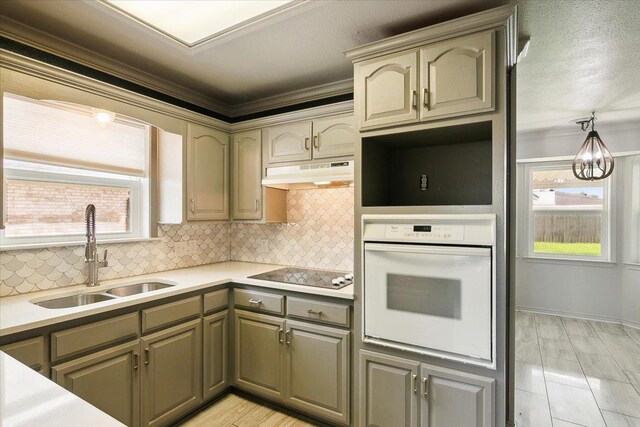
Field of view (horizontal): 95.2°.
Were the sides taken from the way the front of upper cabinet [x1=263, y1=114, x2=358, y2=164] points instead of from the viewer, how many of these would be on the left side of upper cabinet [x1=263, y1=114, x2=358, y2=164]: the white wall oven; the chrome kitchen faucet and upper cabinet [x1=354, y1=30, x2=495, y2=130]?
2

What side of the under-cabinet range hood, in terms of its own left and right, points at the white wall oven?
left

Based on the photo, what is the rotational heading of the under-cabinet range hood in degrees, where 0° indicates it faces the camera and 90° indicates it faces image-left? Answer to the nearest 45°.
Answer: approximately 45°

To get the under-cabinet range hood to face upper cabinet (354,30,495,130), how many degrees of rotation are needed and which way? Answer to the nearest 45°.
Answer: approximately 90° to its left

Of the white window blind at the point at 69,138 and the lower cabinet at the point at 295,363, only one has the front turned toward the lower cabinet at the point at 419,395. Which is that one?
the white window blind

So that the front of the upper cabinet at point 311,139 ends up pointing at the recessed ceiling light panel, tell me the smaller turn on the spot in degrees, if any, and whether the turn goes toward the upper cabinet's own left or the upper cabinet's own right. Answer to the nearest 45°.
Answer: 0° — it already faces it

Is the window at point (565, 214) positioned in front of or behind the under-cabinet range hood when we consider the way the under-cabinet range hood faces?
behind

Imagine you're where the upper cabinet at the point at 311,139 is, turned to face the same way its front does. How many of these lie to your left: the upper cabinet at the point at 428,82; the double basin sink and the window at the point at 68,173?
1

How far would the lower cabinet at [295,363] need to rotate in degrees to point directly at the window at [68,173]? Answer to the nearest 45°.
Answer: approximately 45° to its right

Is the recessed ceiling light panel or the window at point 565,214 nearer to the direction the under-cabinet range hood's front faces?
the recessed ceiling light panel
